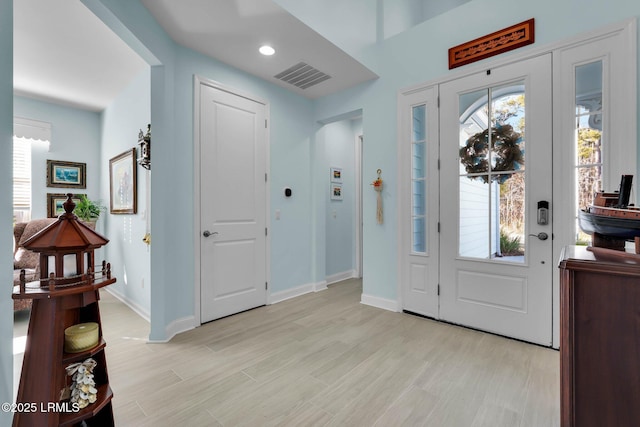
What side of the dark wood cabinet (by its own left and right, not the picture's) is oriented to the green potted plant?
front

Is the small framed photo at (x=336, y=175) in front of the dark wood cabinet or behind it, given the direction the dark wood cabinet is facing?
in front

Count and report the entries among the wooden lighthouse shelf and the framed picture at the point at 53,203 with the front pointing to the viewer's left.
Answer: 0

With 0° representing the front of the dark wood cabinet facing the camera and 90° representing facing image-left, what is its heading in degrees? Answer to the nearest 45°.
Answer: approximately 90°

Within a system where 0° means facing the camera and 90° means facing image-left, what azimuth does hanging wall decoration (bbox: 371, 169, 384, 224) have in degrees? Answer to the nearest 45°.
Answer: approximately 45°

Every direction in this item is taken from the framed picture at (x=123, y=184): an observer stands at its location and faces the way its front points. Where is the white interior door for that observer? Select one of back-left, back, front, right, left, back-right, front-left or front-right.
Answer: left

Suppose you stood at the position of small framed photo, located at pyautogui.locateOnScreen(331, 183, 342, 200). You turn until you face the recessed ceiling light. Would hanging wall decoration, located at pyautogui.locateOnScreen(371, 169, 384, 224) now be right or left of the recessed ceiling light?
left

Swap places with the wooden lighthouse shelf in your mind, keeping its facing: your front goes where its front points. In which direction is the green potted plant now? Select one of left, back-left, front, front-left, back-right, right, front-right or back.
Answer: back-left

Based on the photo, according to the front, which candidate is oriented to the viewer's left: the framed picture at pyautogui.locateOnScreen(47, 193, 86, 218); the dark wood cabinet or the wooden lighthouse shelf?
the dark wood cabinet

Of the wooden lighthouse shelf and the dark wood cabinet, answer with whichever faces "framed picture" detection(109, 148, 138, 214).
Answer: the dark wood cabinet

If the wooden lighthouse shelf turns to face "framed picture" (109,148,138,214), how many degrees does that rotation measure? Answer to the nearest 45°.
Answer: approximately 135° to its left

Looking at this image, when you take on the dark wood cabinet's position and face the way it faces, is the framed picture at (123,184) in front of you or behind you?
in front

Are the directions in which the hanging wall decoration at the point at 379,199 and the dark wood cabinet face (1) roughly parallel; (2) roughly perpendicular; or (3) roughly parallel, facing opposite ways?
roughly perpendicular
